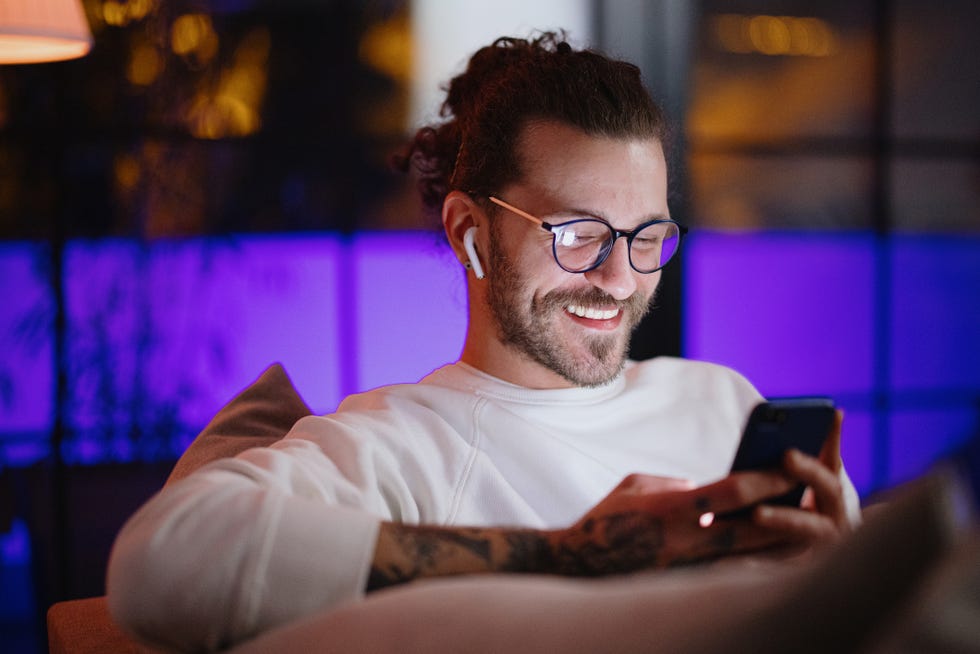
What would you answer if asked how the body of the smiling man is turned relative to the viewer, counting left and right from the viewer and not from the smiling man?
facing the viewer and to the right of the viewer

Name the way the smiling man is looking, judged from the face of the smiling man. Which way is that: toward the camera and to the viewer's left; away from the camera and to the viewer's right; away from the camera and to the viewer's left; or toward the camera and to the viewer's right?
toward the camera and to the viewer's right
